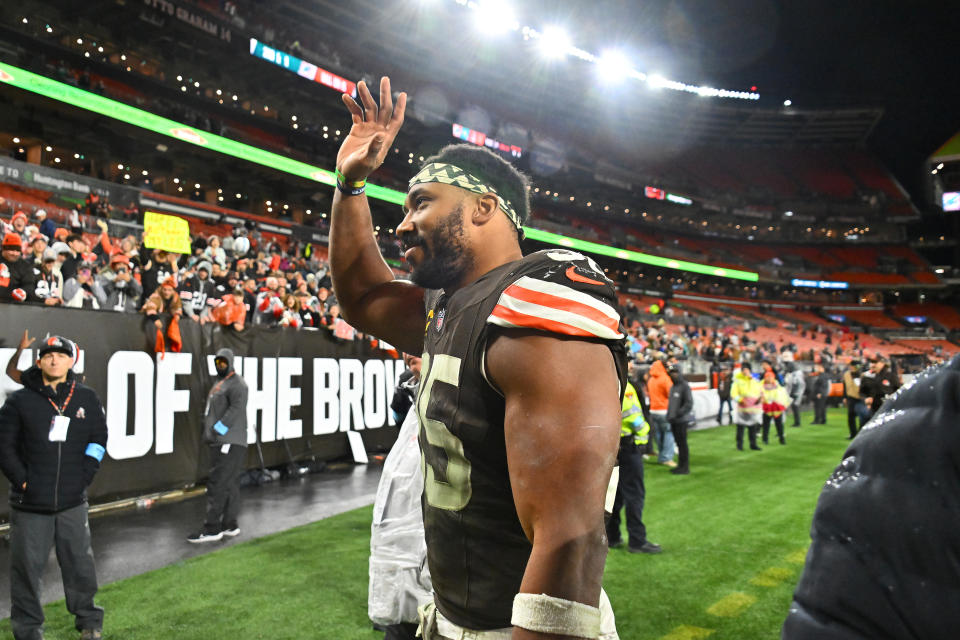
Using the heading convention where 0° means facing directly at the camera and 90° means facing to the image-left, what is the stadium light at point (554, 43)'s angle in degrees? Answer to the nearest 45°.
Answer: approximately 0°

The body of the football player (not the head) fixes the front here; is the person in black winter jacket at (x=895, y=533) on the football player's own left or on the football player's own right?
on the football player's own left

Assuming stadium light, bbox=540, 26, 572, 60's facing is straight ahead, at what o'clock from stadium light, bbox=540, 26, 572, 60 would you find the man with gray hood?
The man with gray hood is roughly at 12 o'clock from the stadium light.

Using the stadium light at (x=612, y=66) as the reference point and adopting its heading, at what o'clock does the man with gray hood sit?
The man with gray hood is roughly at 12 o'clock from the stadium light.

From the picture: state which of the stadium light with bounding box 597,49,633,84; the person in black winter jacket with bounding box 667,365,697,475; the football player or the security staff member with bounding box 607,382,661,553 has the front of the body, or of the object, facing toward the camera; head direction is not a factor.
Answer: the stadium light

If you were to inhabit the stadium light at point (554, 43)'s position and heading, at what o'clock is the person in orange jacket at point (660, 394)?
The person in orange jacket is roughly at 12 o'clock from the stadium light.

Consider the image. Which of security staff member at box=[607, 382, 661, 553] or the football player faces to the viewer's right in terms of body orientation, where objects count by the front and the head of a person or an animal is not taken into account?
the security staff member

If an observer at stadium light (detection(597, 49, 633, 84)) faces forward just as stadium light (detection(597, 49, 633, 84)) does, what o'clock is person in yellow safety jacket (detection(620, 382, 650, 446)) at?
The person in yellow safety jacket is roughly at 12 o'clock from the stadium light.

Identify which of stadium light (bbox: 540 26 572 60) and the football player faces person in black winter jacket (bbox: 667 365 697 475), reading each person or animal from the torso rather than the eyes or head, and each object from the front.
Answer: the stadium light

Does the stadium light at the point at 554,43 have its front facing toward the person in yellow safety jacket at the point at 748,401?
yes

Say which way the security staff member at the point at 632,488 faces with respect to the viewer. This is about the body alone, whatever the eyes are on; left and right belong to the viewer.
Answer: facing to the right of the viewer

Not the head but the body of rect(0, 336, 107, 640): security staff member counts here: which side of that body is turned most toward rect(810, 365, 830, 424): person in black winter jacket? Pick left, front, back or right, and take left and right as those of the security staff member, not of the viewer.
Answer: left

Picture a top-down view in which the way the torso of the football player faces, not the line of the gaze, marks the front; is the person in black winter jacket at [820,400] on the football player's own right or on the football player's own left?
on the football player's own right
